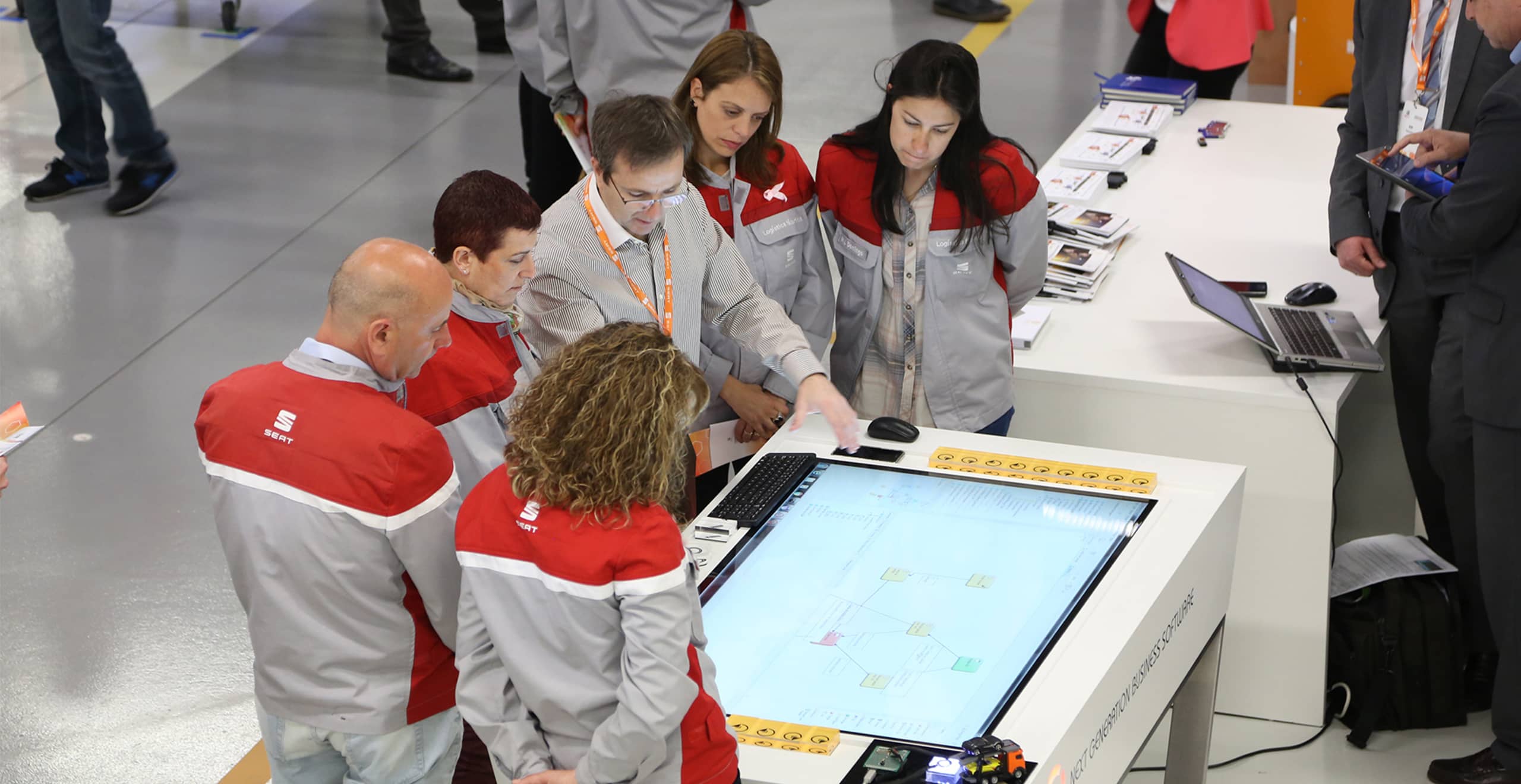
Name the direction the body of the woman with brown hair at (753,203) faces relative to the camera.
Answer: toward the camera

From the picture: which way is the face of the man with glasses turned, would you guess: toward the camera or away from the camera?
toward the camera

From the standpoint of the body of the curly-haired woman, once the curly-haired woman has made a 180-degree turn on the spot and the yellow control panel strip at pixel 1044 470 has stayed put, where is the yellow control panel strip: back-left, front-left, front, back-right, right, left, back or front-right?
back

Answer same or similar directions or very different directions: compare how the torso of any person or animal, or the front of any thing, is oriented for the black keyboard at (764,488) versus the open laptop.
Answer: very different directions

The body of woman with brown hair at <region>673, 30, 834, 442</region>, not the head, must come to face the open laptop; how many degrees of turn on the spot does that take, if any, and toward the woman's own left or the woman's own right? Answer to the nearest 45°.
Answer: approximately 90° to the woman's own left

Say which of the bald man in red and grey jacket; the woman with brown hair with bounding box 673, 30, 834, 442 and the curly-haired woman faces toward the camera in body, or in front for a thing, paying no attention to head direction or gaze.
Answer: the woman with brown hair

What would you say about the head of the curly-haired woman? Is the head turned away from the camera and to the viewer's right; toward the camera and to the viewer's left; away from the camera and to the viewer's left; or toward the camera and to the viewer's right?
away from the camera and to the viewer's right

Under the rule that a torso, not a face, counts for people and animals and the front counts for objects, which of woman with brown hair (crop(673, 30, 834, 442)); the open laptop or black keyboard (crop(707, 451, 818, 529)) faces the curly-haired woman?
the woman with brown hair

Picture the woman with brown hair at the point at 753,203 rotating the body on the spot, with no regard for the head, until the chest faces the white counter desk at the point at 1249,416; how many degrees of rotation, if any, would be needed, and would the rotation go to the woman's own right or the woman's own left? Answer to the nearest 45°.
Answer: approximately 90° to the woman's own left

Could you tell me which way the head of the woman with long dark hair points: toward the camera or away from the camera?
toward the camera

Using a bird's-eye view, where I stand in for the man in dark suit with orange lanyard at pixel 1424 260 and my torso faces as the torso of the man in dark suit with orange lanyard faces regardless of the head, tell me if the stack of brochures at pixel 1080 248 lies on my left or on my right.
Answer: on my right

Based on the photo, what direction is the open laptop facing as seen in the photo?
to the viewer's right

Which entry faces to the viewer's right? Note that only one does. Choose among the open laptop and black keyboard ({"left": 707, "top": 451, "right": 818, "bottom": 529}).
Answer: the open laptop

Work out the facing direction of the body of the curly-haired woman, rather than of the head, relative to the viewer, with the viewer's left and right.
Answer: facing away from the viewer and to the right of the viewer
